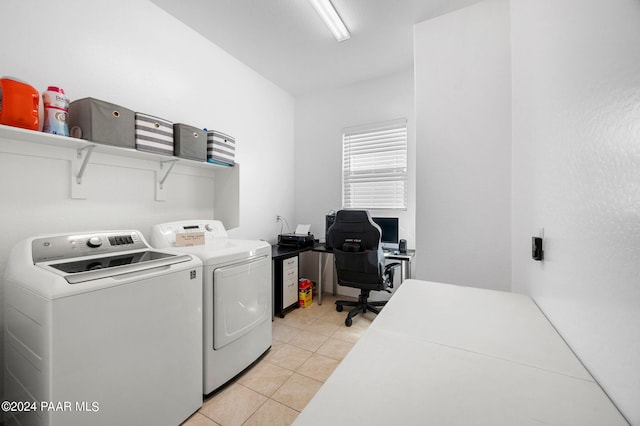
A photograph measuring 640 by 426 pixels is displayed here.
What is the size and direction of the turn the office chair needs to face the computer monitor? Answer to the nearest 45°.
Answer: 0° — it already faces it

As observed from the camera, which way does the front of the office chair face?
facing away from the viewer and to the right of the viewer

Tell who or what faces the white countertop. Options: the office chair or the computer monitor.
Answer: the computer monitor

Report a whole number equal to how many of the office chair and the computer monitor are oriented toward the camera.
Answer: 1

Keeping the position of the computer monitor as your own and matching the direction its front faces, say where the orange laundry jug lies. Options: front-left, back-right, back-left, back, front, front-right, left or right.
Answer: front-right

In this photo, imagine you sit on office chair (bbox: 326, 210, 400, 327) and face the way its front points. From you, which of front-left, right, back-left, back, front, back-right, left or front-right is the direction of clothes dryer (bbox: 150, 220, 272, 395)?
back

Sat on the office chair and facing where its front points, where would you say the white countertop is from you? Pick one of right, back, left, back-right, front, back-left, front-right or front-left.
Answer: back-right

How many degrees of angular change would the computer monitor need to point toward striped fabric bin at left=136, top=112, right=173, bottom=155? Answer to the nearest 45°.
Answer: approximately 45° to its right

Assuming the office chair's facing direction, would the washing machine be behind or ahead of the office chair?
behind

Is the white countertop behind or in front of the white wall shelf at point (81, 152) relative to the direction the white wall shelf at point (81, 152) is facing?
in front

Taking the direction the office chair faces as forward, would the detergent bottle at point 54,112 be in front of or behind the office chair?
behind

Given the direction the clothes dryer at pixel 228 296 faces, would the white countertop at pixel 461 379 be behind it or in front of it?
in front
